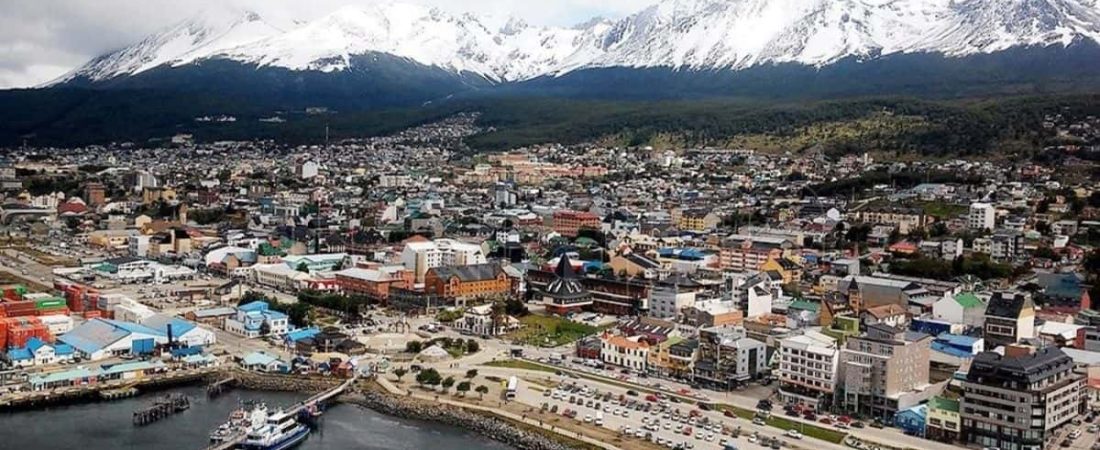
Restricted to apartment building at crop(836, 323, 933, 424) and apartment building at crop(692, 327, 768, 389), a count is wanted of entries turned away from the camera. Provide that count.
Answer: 0

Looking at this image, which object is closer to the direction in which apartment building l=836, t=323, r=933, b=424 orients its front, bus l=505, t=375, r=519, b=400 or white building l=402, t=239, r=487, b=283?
the bus

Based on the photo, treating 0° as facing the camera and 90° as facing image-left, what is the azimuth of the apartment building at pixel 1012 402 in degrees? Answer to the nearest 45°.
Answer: approximately 45°

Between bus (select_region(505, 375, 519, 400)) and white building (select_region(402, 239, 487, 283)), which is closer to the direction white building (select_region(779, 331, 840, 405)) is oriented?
the bus

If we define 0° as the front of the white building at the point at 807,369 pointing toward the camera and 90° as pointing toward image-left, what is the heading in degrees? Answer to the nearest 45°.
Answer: approximately 45°

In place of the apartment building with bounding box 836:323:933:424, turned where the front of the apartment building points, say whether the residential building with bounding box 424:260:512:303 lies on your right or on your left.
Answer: on your right

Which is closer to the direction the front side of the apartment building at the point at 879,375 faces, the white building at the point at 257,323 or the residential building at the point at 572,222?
the white building

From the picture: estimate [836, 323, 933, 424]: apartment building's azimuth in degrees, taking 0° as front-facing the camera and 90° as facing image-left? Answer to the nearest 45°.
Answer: approximately 45°

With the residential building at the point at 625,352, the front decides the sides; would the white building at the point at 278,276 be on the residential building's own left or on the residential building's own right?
on the residential building's own right
